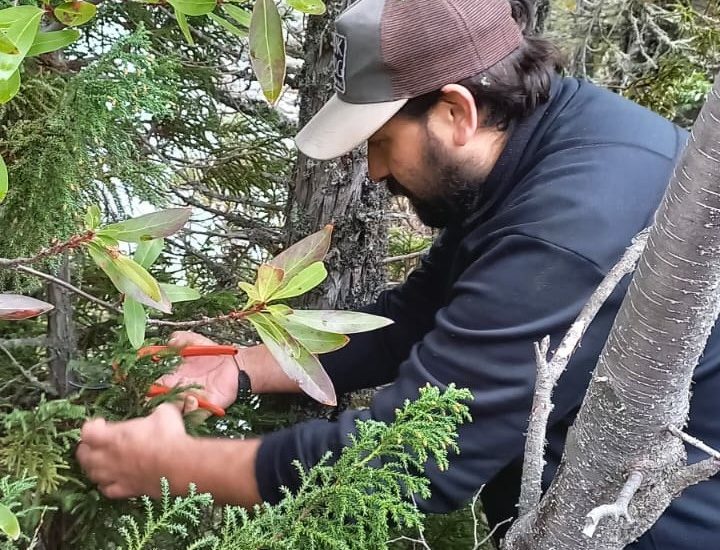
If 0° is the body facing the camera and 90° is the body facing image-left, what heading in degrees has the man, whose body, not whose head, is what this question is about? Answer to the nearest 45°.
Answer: approximately 90°

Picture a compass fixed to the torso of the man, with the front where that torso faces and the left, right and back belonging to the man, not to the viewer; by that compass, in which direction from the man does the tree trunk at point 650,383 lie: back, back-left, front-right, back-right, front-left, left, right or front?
left

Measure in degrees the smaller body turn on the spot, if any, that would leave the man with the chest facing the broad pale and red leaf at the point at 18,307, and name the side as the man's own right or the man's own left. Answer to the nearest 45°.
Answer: approximately 45° to the man's own left

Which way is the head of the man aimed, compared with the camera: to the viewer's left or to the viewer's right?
to the viewer's left
